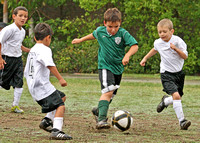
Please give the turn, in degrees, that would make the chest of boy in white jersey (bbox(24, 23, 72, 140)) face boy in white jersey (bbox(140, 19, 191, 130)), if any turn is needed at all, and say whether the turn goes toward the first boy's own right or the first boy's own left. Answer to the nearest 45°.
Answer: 0° — they already face them

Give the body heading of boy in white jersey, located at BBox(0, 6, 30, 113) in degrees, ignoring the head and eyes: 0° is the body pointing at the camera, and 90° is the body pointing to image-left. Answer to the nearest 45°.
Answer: approximately 315°

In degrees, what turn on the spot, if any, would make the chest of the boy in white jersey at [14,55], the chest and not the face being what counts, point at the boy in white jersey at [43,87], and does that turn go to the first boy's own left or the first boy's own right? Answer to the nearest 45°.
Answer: approximately 45° to the first boy's own right

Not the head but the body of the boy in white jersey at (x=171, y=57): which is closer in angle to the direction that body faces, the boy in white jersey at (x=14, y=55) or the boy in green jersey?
the boy in green jersey

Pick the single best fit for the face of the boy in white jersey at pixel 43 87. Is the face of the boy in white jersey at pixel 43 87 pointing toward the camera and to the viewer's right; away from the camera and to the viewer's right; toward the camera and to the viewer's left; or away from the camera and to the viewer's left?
away from the camera and to the viewer's right

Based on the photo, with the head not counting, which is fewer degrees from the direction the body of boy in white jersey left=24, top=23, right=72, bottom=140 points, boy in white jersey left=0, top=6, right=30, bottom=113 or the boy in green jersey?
the boy in green jersey

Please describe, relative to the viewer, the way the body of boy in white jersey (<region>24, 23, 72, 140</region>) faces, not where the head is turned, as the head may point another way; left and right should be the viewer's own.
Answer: facing away from the viewer and to the right of the viewer

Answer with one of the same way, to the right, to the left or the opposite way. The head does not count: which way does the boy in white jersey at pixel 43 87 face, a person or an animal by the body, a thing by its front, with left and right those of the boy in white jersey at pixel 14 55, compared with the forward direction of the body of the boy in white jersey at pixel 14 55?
to the left
